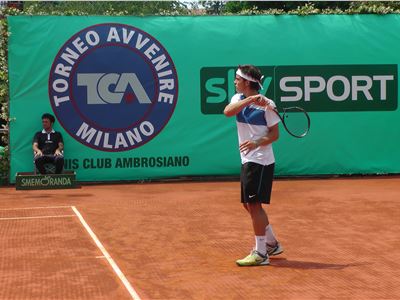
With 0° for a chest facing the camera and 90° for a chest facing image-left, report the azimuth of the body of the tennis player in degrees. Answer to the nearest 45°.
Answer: approximately 45°

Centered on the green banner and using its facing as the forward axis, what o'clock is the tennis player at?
The tennis player is roughly at 12 o'clock from the green banner.

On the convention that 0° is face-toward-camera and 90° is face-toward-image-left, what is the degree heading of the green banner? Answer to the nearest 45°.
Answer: approximately 0°

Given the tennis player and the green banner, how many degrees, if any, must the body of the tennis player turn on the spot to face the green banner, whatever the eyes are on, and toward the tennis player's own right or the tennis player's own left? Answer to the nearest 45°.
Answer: approximately 135° to the tennis player's own right
